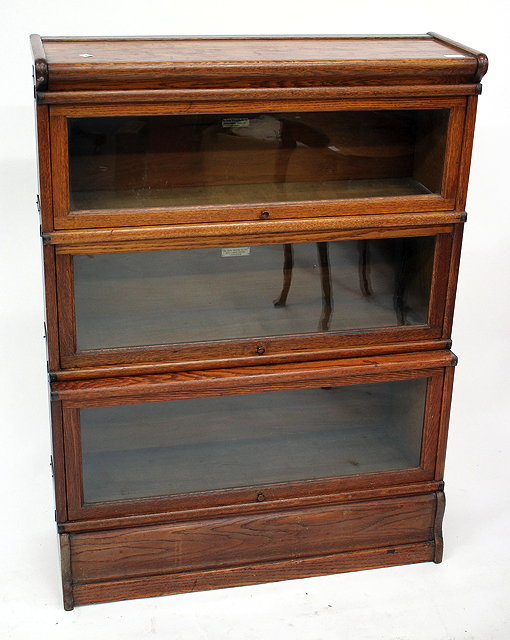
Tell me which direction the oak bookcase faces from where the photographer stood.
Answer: facing the viewer
